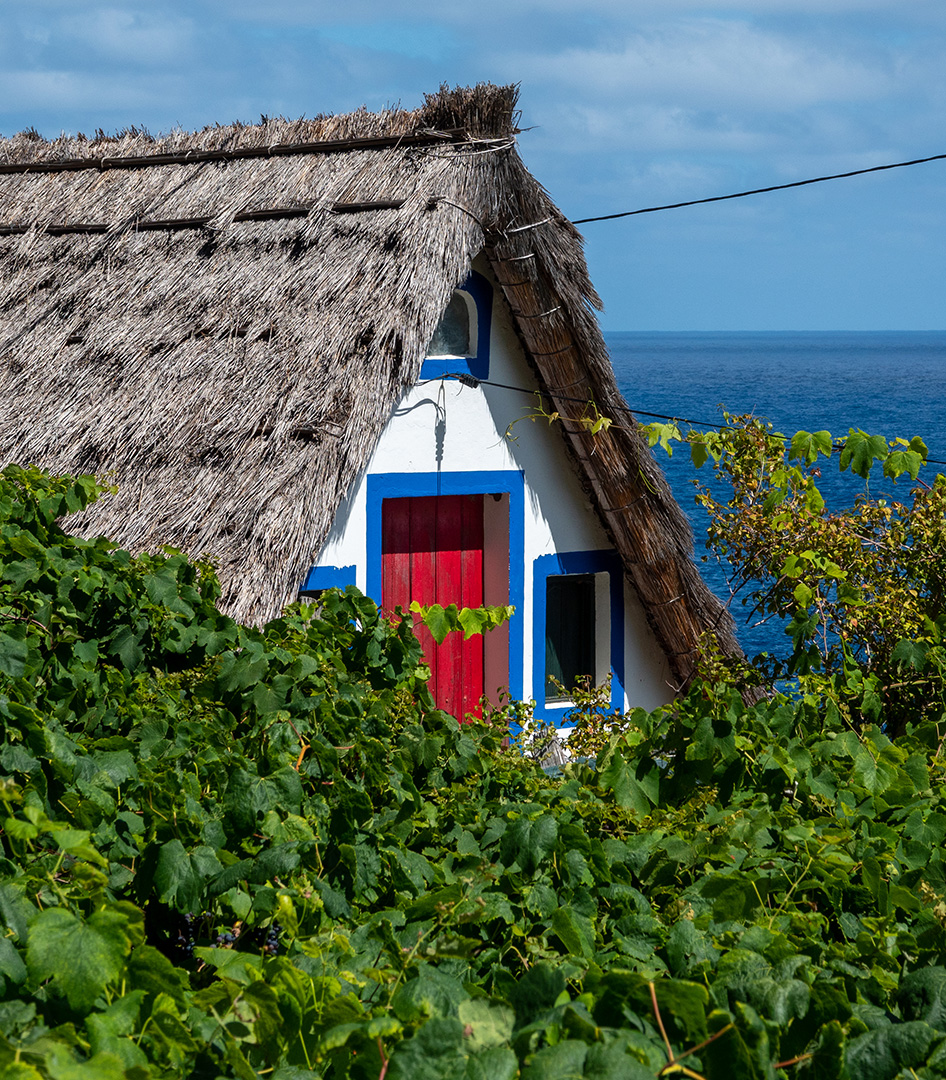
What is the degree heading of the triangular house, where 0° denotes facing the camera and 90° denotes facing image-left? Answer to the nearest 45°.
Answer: approximately 315°
